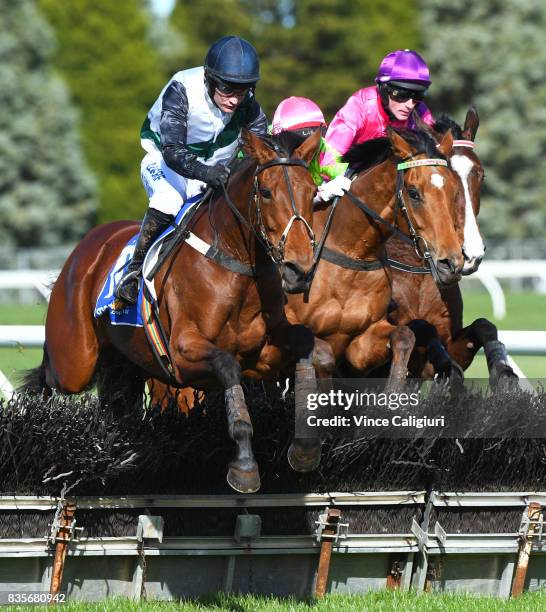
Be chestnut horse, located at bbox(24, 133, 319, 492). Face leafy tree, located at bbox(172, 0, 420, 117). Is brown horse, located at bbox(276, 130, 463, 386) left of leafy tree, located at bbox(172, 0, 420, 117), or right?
right

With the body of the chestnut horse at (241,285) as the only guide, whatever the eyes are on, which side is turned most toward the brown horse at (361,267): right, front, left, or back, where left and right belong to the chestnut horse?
left

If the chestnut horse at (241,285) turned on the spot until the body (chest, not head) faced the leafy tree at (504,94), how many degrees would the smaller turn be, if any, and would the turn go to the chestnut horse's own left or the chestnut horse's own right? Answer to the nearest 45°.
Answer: approximately 135° to the chestnut horse's own left

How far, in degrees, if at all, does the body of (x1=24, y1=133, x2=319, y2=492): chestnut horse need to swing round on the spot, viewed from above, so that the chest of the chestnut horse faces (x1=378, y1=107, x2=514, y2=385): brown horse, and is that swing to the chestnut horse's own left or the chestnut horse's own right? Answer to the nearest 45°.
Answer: approximately 90° to the chestnut horse's own left

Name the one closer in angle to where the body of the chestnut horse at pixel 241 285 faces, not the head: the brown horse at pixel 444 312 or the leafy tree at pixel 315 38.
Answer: the brown horse

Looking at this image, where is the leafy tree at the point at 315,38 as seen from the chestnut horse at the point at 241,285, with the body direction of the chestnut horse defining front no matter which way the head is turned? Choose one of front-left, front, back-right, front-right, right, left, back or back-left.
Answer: back-left

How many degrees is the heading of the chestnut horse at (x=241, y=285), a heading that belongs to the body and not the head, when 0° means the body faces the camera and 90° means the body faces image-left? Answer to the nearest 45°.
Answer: approximately 315°

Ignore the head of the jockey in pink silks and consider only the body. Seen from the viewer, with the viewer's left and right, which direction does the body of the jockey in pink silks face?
facing the viewer and to the right of the viewer

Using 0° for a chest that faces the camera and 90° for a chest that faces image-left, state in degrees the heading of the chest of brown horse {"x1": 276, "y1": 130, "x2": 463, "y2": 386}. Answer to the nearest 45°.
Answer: approximately 315°

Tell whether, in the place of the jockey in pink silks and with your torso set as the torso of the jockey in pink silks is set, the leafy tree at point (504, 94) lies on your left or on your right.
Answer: on your left
